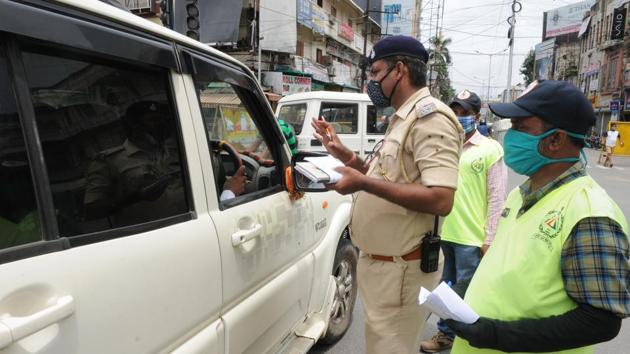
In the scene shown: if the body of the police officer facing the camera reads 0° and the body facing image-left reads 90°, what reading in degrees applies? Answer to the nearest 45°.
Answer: approximately 90°

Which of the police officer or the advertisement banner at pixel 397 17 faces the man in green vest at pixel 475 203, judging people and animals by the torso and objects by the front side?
the advertisement banner

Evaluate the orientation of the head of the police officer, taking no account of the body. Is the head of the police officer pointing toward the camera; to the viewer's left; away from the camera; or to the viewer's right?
to the viewer's left

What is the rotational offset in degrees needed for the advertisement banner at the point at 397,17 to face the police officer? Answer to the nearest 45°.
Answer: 0° — it already faces them

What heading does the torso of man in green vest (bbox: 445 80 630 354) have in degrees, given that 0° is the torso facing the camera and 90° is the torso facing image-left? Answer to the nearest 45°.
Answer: approximately 45°

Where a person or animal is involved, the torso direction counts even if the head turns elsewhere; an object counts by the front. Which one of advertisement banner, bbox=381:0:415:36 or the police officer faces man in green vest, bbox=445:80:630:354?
the advertisement banner

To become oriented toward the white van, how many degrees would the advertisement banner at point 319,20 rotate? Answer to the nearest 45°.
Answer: approximately 45° to its right

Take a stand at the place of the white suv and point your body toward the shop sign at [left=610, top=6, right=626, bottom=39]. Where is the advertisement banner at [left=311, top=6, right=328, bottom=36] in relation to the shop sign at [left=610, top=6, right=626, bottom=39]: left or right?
left

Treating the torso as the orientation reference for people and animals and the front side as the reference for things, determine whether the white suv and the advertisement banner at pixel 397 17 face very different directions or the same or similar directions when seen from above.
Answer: very different directions

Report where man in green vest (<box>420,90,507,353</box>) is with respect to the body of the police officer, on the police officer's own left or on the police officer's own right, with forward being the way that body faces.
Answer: on the police officer's own right
